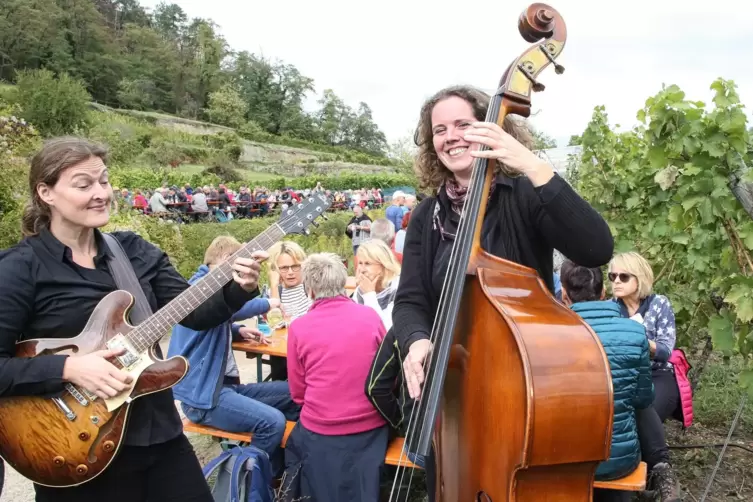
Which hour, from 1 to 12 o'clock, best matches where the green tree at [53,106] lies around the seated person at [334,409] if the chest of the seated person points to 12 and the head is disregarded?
The green tree is roughly at 11 o'clock from the seated person.

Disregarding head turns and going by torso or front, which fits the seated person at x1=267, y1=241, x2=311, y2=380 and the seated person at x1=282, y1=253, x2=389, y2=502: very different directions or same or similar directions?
very different directions

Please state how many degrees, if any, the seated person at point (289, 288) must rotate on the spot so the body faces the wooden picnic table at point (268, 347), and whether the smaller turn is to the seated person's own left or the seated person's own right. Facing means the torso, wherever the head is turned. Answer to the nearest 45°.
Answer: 0° — they already face it

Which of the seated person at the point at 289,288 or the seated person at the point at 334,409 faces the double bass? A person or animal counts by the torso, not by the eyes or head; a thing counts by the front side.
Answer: the seated person at the point at 289,288

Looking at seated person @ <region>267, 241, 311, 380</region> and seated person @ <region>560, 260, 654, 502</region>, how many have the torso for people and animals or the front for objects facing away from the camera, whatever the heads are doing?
1

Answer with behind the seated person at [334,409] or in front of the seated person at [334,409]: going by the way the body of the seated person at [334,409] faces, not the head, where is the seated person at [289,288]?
in front

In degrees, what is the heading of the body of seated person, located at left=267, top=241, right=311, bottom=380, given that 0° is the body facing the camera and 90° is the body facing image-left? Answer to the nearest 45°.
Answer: approximately 0°

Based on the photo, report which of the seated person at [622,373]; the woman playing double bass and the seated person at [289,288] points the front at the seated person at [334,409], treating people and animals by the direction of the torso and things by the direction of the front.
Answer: the seated person at [289,288]

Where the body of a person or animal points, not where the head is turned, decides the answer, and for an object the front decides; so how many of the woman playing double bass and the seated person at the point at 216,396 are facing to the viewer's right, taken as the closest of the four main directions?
1

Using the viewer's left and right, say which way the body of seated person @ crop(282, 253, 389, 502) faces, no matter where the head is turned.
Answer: facing away from the viewer

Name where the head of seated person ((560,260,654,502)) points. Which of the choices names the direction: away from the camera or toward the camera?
away from the camera

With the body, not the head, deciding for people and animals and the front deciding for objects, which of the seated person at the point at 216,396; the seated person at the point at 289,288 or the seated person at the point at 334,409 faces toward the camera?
the seated person at the point at 289,288
